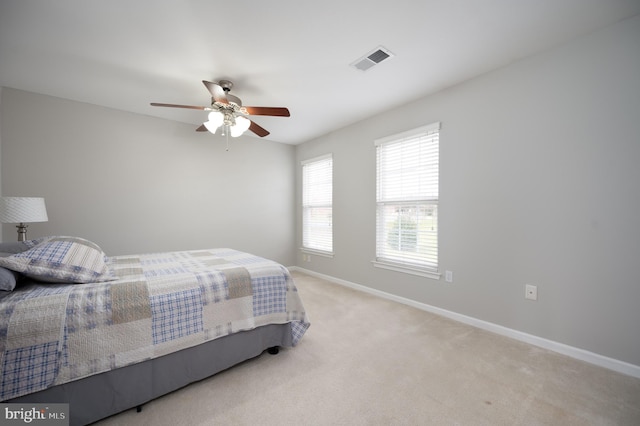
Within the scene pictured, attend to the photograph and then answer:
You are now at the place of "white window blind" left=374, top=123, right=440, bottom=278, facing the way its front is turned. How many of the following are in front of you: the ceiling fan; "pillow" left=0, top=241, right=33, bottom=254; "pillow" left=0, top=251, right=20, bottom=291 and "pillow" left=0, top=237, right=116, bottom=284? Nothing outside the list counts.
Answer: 4

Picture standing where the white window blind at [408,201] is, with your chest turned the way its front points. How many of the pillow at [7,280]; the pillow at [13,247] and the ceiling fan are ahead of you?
3

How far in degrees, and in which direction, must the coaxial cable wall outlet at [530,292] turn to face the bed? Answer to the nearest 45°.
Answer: approximately 45° to its right

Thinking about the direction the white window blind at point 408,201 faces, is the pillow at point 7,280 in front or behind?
in front

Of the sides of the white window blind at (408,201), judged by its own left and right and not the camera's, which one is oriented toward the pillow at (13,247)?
front

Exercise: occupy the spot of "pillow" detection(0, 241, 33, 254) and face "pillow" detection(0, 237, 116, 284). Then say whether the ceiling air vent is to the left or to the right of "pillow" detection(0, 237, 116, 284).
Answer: left

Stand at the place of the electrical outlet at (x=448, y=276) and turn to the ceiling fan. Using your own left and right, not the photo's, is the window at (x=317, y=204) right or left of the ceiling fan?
right

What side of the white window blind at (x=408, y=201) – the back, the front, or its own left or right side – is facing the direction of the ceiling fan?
front

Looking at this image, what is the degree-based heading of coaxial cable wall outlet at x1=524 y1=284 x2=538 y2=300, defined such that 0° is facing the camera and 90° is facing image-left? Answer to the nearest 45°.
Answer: approximately 0°

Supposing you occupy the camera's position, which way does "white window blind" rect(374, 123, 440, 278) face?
facing the viewer and to the left of the viewer

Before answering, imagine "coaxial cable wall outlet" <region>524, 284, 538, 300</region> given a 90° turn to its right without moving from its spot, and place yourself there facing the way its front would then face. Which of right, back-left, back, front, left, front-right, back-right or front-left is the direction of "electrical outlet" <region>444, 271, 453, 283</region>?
front

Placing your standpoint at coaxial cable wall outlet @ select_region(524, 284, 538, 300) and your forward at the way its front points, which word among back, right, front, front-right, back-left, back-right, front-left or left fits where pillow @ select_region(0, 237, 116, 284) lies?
front-right

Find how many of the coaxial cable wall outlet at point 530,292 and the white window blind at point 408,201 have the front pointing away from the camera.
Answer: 0

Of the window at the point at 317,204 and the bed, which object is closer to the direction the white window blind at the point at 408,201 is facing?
the bed
